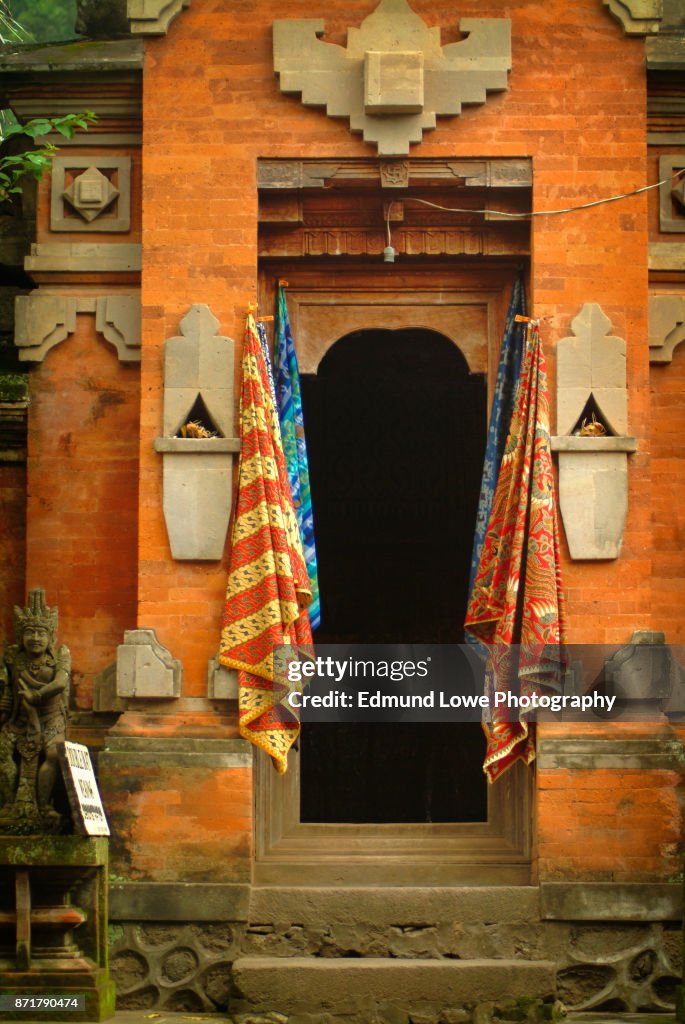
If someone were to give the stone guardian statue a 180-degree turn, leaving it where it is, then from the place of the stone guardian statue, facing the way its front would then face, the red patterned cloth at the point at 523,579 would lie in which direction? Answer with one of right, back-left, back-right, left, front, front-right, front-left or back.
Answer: right

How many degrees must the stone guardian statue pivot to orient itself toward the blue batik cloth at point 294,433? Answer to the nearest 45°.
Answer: approximately 135° to its left

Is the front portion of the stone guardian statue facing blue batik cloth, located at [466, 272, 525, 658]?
no

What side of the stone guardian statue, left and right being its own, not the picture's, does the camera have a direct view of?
front

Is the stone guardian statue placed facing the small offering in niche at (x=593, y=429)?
no

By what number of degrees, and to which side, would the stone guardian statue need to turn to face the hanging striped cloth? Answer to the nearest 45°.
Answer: approximately 90° to its left
